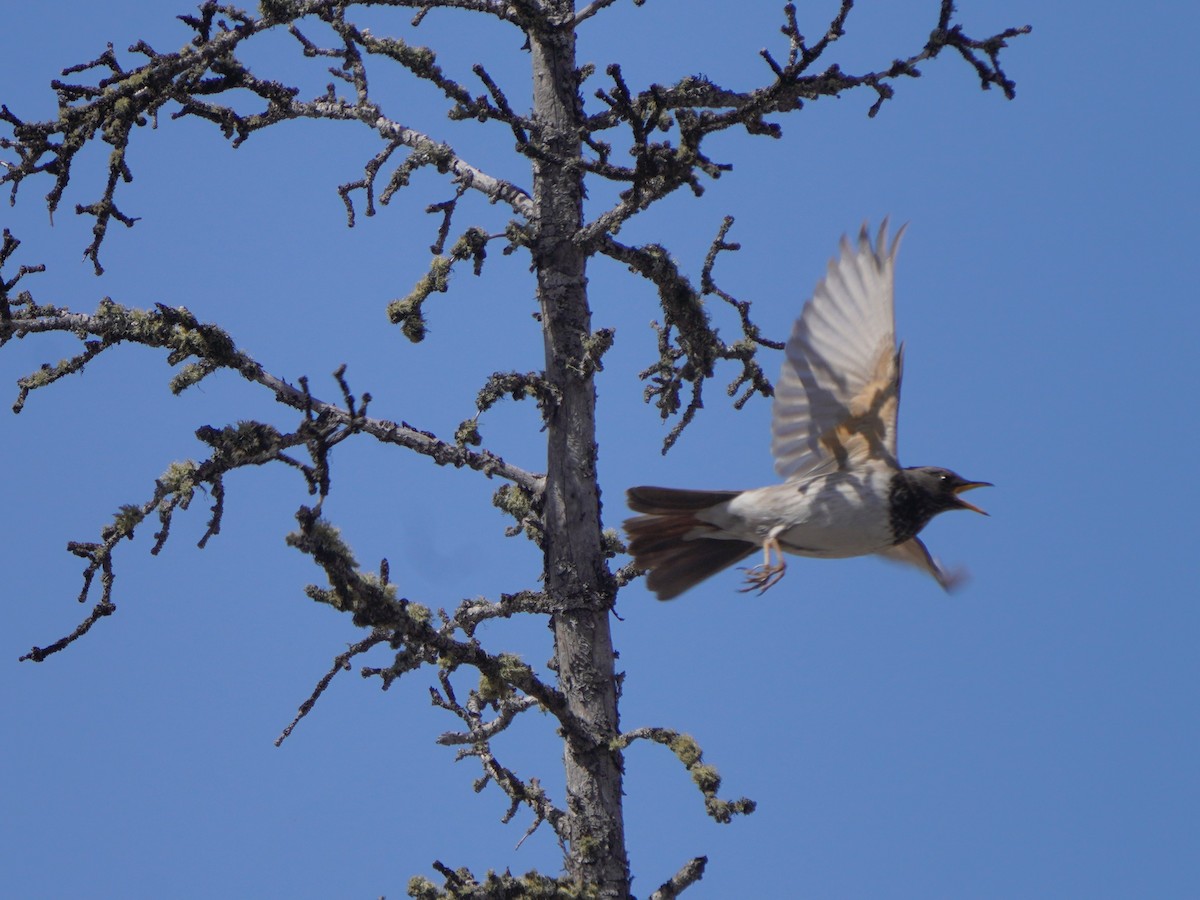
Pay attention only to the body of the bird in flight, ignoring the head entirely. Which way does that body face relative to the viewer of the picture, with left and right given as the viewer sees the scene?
facing to the right of the viewer

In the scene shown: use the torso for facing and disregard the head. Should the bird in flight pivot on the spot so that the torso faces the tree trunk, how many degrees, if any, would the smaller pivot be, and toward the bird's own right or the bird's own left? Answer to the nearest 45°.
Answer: approximately 135° to the bird's own right
